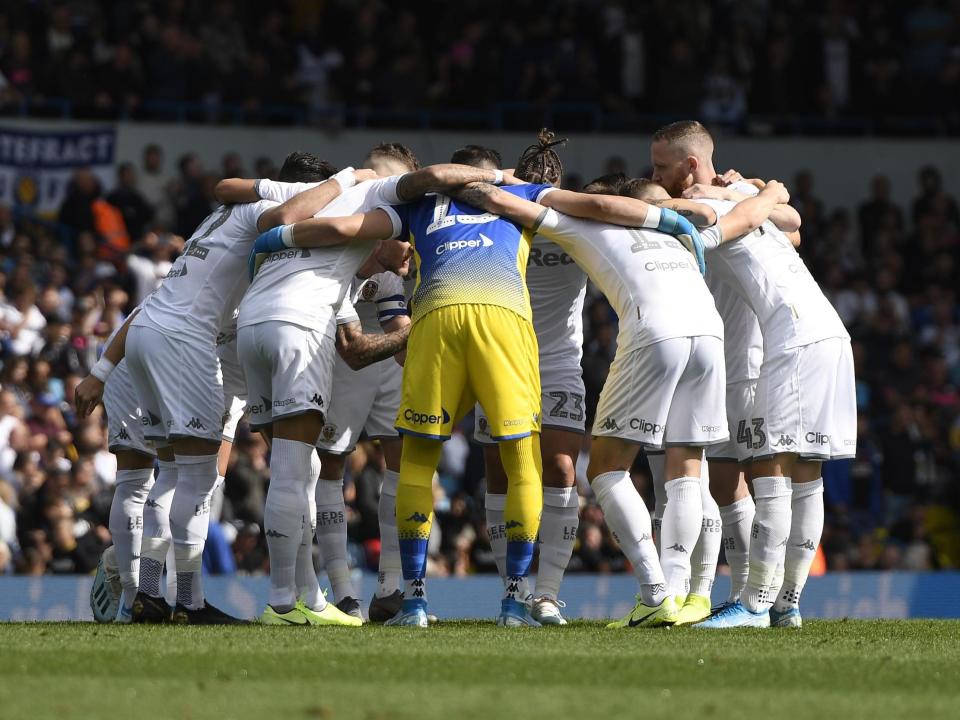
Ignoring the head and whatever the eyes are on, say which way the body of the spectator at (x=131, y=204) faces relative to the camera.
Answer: toward the camera

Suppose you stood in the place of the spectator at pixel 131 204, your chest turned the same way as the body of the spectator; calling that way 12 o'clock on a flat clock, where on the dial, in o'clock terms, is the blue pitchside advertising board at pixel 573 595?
The blue pitchside advertising board is roughly at 11 o'clock from the spectator.
